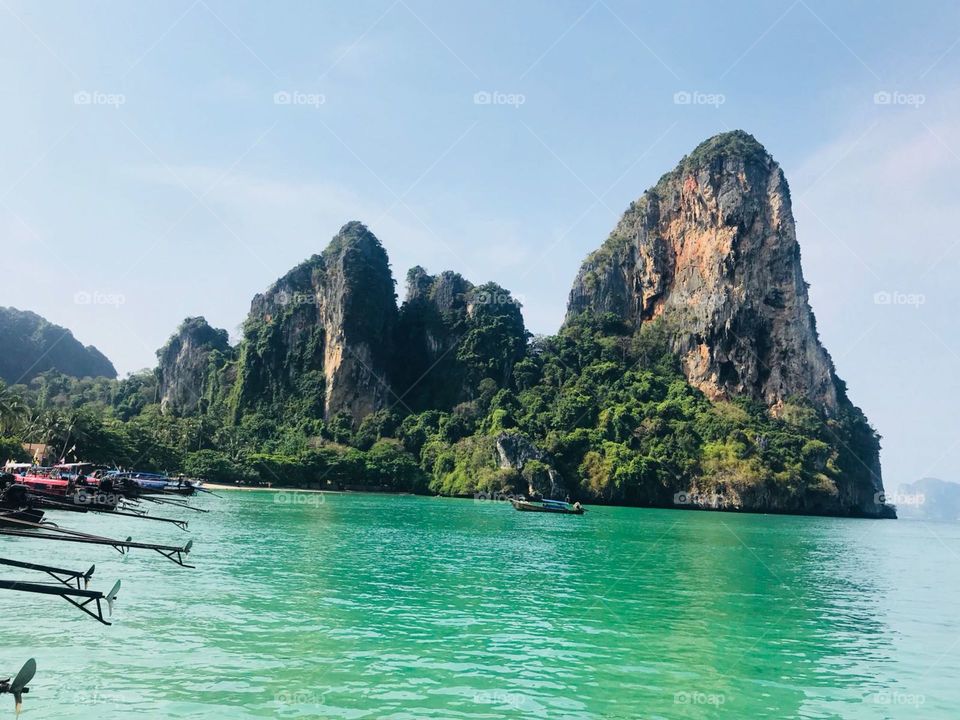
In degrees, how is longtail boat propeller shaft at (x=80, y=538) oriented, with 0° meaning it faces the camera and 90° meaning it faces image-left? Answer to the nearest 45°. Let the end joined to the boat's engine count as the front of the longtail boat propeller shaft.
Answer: approximately 90°
